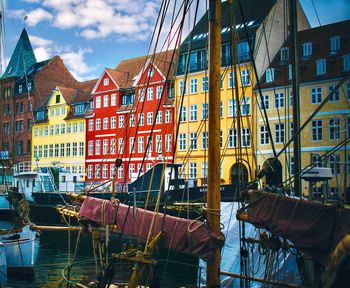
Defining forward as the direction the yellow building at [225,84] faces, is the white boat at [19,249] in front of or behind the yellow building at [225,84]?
in front

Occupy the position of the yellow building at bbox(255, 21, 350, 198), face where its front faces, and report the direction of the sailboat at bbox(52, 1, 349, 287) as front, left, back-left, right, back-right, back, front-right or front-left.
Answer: front-left

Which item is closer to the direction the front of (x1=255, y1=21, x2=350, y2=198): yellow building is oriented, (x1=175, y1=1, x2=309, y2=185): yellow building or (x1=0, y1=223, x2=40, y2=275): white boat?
the white boat

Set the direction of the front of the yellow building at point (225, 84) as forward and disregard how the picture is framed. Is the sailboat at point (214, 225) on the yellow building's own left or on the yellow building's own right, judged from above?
on the yellow building's own left

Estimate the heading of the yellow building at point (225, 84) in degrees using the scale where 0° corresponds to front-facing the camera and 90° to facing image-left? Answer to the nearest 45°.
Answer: approximately 45°

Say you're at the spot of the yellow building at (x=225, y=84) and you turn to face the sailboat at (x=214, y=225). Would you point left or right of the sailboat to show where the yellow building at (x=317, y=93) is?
left

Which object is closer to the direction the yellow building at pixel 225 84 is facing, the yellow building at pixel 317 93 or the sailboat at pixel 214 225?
the sailboat

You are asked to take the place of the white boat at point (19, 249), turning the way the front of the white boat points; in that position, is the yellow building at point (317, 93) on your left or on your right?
on your left

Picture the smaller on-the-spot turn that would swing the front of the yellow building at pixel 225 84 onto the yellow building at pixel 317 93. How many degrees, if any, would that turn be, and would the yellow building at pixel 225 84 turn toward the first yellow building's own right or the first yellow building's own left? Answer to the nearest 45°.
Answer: approximately 90° to the first yellow building's own left
